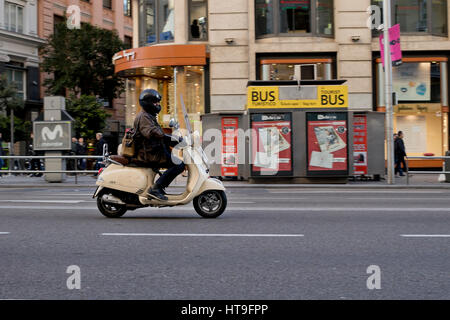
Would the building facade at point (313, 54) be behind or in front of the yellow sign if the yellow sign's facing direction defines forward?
behind

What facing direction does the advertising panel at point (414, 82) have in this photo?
toward the camera

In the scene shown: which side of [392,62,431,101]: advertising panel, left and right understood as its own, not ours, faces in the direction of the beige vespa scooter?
front

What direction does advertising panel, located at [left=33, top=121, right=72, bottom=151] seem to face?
toward the camera

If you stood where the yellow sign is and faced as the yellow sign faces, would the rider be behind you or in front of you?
in front

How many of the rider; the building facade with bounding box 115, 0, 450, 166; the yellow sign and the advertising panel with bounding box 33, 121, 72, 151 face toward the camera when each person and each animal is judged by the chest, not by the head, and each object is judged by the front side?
3

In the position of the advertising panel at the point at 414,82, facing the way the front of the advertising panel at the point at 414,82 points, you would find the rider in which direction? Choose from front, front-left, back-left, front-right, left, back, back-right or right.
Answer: front

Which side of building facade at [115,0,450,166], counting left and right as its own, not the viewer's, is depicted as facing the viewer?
front

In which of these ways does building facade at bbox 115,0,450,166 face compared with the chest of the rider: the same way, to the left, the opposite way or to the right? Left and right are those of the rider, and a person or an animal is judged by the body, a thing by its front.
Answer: to the right

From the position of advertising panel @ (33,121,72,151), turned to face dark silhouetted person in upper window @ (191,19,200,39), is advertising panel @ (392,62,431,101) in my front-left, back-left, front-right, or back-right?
front-right

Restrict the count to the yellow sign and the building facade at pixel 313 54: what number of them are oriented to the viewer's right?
0

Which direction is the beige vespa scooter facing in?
to the viewer's right

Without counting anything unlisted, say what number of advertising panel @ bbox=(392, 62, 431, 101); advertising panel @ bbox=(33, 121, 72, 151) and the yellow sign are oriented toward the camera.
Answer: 3
